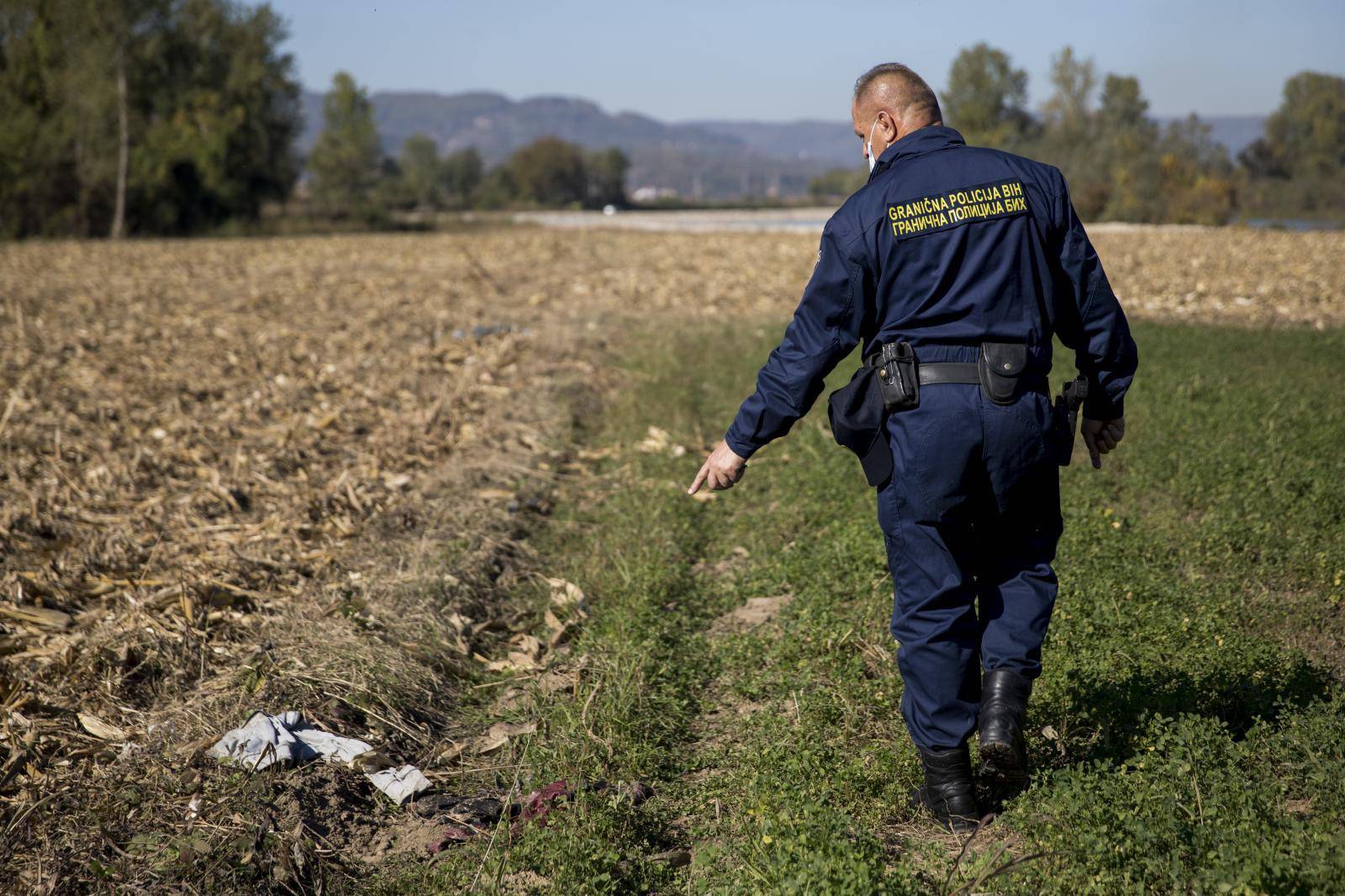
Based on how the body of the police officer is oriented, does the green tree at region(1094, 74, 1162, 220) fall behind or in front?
in front

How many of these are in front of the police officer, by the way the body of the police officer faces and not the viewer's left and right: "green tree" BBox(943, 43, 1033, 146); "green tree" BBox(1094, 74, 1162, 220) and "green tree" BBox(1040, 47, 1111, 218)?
3

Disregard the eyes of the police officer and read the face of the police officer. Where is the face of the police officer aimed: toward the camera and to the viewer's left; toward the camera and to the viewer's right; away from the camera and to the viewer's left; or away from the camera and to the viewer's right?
away from the camera and to the viewer's left

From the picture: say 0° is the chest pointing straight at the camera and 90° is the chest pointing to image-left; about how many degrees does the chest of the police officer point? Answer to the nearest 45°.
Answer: approximately 180°

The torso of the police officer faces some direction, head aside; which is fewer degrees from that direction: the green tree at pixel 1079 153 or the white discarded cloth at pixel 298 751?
the green tree

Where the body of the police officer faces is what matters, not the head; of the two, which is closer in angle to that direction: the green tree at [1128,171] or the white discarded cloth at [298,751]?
the green tree

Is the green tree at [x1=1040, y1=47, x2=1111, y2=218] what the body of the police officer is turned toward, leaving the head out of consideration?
yes

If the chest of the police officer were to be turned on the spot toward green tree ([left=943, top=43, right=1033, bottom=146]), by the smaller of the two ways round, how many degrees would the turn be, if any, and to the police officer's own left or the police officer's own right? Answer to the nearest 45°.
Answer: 0° — they already face it

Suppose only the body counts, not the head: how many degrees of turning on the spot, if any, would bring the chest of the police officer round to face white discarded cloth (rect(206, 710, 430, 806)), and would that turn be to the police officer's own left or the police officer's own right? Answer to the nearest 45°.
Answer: approximately 90° to the police officer's own left

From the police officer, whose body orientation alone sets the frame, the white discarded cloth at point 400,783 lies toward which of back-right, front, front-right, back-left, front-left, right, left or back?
left
